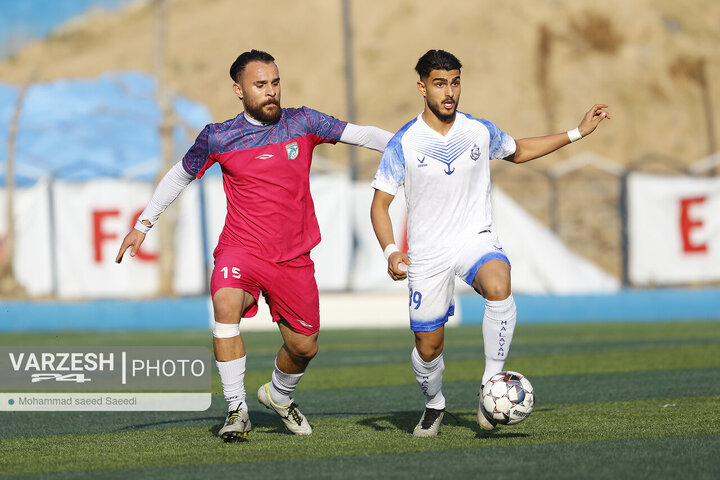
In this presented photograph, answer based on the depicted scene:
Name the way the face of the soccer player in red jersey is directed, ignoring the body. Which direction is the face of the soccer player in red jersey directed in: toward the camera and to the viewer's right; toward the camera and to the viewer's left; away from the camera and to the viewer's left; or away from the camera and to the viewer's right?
toward the camera and to the viewer's right

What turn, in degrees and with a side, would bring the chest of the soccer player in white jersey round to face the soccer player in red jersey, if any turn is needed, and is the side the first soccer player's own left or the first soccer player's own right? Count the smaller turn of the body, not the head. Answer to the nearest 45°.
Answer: approximately 90° to the first soccer player's own right

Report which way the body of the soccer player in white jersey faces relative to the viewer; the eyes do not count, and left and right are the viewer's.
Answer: facing the viewer
